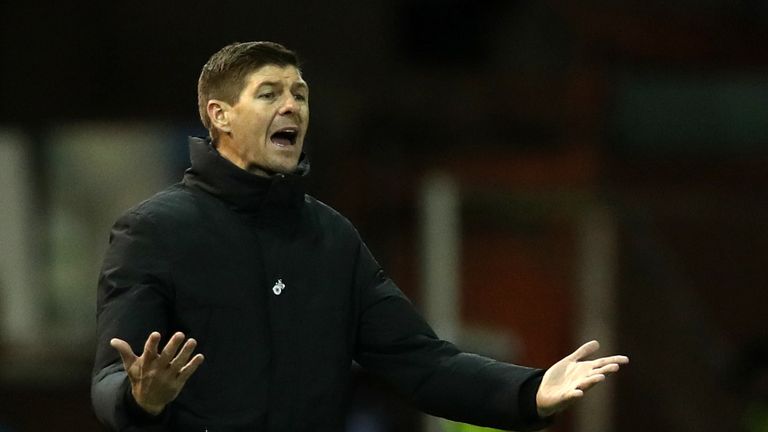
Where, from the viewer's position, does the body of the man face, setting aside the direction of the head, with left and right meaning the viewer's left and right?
facing the viewer and to the right of the viewer

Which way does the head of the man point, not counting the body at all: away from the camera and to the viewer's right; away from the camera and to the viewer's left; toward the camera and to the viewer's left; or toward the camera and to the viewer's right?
toward the camera and to the viewer's right
